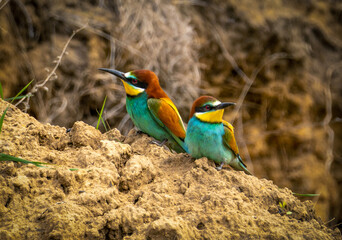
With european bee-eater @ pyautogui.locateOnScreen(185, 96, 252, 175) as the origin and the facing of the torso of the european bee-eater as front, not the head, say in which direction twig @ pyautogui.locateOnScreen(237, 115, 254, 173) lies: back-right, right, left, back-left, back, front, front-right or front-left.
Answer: back-right

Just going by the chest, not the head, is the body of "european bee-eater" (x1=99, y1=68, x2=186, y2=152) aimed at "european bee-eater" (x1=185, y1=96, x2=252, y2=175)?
no

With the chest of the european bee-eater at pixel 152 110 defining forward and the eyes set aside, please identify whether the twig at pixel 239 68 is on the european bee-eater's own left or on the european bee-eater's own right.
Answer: on the european bee-eater's own right

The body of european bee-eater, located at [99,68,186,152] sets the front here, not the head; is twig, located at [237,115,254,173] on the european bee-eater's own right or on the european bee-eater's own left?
on the european bee-eater's own right

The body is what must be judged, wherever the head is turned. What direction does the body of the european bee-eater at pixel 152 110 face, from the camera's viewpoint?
to the viewer's left

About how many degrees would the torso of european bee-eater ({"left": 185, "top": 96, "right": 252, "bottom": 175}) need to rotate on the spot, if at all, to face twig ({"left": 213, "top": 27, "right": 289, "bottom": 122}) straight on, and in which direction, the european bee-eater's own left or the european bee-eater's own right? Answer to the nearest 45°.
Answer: approximately 135° to the european bee-eater's own right

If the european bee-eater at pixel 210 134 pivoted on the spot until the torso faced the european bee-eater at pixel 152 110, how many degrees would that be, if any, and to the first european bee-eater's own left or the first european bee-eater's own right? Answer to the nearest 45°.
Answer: approximately 90° to the first european bee-eater's own right

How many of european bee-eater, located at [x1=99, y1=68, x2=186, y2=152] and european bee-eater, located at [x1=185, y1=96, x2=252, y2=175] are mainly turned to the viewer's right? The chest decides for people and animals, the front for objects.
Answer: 0
